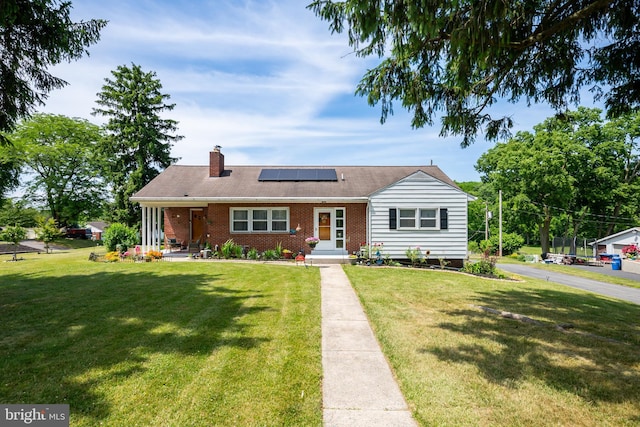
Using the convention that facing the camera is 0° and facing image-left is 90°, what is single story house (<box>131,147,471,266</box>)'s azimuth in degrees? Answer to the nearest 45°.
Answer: approximately 0°

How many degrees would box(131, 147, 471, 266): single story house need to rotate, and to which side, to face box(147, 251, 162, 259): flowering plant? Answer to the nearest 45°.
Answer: approximately 90° to its right

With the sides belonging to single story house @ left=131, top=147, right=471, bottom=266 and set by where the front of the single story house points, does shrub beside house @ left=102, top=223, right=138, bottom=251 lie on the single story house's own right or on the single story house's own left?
on the single story house's own right

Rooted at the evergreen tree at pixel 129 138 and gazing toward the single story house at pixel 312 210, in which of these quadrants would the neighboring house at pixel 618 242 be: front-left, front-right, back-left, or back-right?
front-left

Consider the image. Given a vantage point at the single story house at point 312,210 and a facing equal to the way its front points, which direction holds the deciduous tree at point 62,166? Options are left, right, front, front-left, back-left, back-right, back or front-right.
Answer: back-right

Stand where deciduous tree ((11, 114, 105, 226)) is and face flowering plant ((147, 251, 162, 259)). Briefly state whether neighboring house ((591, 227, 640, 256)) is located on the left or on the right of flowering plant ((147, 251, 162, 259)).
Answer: left

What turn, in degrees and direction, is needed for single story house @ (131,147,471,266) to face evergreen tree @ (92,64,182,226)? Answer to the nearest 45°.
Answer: approximately 135° to its right

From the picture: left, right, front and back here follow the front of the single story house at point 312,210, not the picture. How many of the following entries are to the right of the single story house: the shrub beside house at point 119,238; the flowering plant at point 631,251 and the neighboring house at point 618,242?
1

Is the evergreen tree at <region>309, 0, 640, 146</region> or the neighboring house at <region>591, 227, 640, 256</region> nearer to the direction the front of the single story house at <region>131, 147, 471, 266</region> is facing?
the evergreen tree

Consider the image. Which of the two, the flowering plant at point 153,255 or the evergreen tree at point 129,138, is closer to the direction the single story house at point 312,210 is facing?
the flowering plant

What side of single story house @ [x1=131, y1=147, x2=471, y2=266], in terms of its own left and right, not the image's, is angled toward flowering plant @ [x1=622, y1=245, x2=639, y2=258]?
left

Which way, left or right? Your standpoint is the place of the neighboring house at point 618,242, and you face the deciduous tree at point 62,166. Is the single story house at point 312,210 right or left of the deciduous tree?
left
